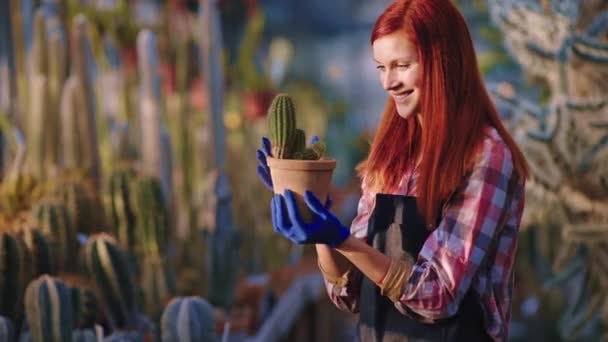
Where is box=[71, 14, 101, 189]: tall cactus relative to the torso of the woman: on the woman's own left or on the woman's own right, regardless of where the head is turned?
on the woman's own right

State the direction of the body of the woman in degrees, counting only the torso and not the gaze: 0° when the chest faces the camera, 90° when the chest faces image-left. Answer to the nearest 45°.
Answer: approximately 45°

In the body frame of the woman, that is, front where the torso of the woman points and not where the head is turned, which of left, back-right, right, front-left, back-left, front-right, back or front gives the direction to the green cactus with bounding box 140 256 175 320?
right

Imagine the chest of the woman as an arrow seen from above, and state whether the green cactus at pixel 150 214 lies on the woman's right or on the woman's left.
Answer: on the woman's right

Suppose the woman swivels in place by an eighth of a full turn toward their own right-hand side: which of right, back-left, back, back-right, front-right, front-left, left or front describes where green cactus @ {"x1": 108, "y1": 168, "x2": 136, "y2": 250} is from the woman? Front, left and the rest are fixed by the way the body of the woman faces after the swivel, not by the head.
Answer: front-right

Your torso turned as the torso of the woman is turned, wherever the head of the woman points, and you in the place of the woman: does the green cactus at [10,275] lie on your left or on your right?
on your right
